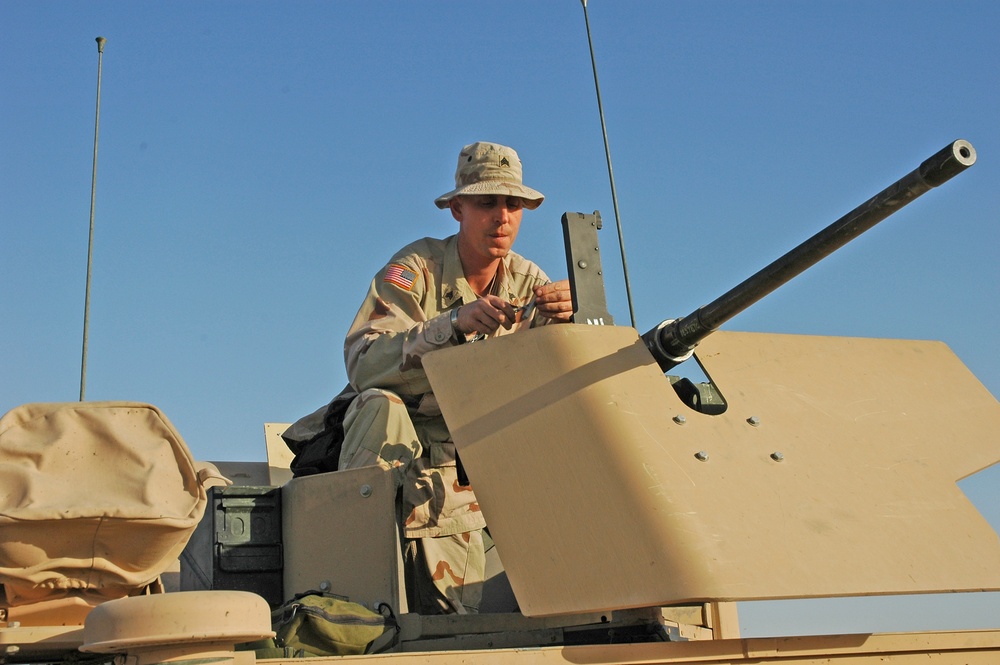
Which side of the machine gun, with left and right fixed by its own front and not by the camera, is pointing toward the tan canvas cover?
right

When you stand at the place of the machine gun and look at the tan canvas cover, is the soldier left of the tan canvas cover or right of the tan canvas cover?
right

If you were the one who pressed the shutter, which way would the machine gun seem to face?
facing the viewer and to the right of the viewer

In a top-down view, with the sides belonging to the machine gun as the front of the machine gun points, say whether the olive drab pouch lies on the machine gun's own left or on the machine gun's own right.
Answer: on the machine gun's own right

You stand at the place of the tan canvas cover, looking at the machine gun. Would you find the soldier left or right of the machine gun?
left

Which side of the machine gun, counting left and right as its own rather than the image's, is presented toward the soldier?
back

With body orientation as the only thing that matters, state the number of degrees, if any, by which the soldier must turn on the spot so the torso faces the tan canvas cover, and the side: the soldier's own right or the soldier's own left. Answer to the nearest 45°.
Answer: approximately 90° to the soldier's own right

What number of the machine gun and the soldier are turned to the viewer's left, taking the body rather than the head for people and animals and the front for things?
0

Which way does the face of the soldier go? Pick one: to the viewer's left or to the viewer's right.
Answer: to the viewer's right

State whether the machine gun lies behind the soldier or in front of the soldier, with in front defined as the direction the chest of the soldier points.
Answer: in front
